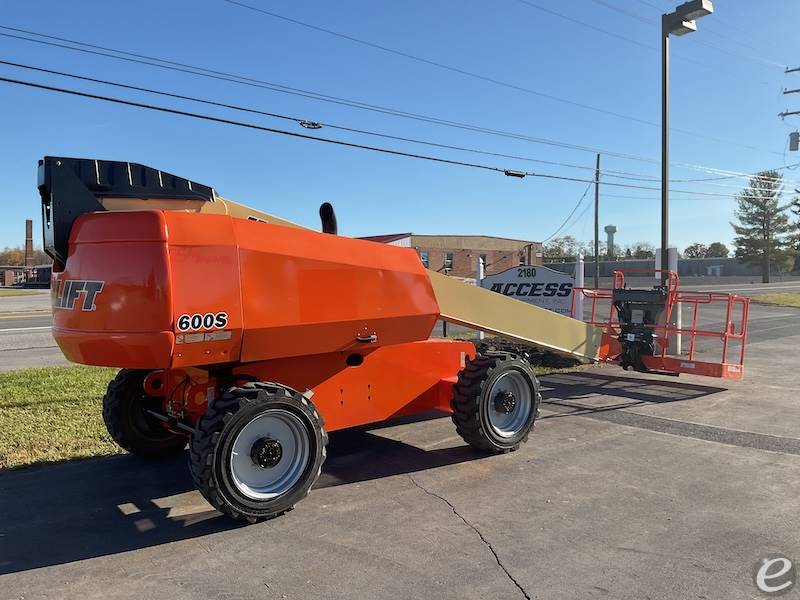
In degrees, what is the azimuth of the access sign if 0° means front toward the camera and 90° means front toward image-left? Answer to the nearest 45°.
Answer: approximately 0°

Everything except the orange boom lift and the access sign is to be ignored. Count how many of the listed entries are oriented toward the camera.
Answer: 1

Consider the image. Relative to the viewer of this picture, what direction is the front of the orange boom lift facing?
facing away from the viewer and to the right of the viewer

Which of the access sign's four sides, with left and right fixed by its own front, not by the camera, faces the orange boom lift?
front
